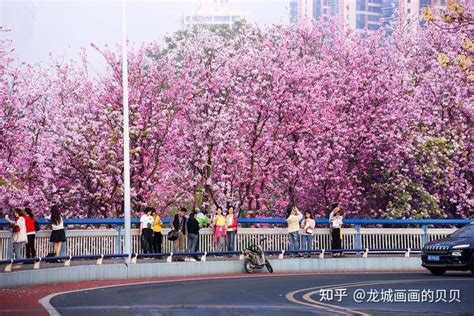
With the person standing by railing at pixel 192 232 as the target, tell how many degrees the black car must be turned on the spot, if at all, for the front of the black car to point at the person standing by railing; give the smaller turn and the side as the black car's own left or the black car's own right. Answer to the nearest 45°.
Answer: approximately 45° to the black car's own right

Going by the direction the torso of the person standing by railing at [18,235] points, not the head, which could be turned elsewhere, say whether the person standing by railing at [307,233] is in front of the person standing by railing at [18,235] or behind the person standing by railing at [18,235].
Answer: behind

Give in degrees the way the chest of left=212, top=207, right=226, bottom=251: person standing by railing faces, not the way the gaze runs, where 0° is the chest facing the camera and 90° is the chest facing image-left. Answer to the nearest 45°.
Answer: approximately 0°

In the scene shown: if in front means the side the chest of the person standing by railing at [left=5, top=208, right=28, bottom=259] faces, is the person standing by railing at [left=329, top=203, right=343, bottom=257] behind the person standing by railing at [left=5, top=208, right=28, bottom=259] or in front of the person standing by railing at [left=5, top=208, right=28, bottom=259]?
behind

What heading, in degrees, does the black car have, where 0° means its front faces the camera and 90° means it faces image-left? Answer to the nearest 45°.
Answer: approximately 45°
